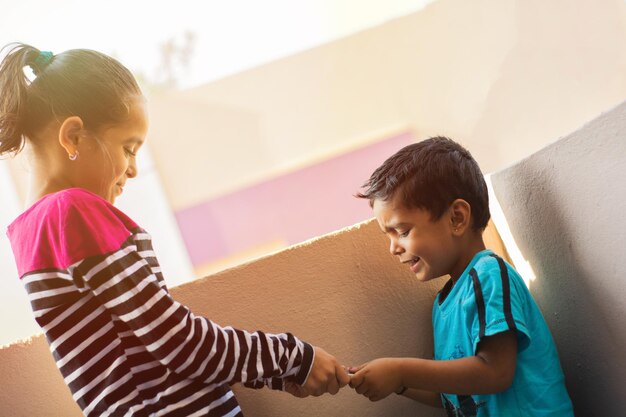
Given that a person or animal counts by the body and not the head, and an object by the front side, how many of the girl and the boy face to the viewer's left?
1

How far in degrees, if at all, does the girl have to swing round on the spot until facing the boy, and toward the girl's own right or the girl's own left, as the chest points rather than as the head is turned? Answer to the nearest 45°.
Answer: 0° — they already face them

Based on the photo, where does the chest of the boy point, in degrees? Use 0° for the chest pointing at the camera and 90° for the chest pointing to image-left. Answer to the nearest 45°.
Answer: approximately 90°

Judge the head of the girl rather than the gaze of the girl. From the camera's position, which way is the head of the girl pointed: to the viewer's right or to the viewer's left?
to the viewer's right

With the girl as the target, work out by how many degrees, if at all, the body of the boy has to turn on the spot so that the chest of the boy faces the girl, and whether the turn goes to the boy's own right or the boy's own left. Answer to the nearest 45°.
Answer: approximately 45° to the boy's own left

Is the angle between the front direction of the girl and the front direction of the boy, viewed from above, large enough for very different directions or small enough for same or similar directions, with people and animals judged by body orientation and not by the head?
very different directions

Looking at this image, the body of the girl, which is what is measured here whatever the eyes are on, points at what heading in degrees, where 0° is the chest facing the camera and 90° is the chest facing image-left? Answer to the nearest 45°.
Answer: approximately 270°
